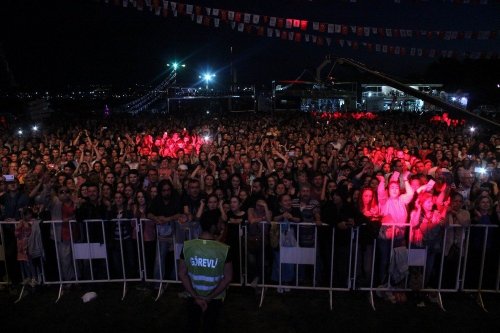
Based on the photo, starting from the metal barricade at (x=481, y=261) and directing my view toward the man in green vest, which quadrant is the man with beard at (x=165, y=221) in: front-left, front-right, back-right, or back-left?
front-right

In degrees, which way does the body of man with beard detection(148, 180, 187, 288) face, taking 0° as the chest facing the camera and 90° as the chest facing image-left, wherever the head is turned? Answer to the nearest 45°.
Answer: approximately 0°

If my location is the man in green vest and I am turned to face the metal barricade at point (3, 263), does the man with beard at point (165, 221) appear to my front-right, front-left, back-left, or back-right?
front-right

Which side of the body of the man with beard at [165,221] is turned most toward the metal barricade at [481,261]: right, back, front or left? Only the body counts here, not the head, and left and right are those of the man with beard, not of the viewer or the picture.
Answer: left

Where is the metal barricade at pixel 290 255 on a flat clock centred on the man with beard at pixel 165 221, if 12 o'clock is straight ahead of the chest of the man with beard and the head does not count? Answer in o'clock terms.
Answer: The metal barricade is roughly at 10 o'clock from the man with beard.

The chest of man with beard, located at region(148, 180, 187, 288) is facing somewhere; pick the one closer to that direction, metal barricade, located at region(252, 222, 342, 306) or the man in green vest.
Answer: the man in green vest

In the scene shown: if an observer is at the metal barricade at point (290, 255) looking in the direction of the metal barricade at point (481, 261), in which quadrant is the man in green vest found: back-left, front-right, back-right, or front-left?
back-right

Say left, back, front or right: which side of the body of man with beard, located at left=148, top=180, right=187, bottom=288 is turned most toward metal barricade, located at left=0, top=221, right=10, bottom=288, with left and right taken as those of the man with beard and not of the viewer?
right

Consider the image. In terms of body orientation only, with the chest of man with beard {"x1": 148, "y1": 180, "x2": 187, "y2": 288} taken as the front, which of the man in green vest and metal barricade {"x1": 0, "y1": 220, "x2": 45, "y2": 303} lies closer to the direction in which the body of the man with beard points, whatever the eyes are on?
the man in green vest

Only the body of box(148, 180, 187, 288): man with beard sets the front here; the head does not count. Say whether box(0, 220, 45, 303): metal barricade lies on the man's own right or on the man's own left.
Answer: on the man's own right
